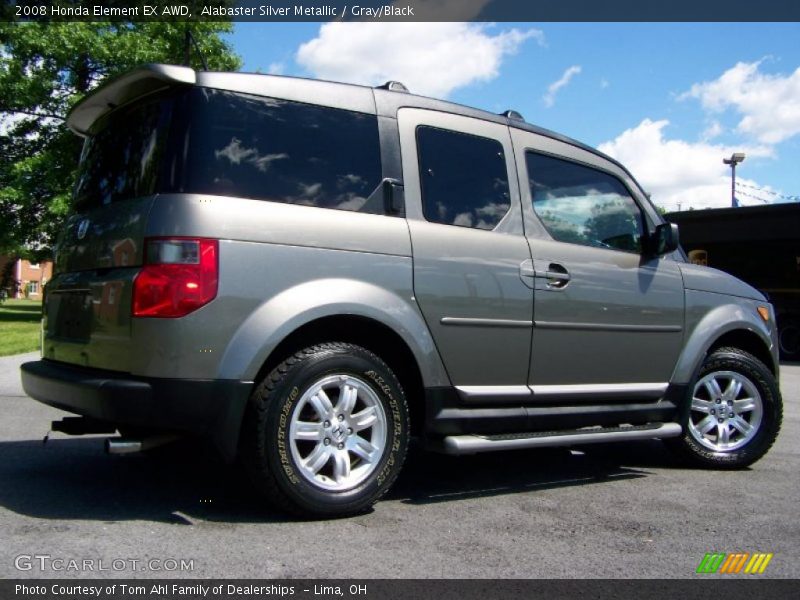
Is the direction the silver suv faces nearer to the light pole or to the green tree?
the light pole

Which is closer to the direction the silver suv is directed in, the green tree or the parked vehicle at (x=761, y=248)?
the parked vehicle

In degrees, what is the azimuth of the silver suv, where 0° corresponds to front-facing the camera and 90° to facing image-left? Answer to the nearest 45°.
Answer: approximately 225°

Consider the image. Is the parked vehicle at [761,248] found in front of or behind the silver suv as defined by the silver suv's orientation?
in front

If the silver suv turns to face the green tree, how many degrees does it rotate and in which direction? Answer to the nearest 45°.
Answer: approximately 90° to its left

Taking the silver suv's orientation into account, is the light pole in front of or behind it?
in front

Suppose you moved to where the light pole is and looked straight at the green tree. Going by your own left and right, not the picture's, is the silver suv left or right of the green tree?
left
